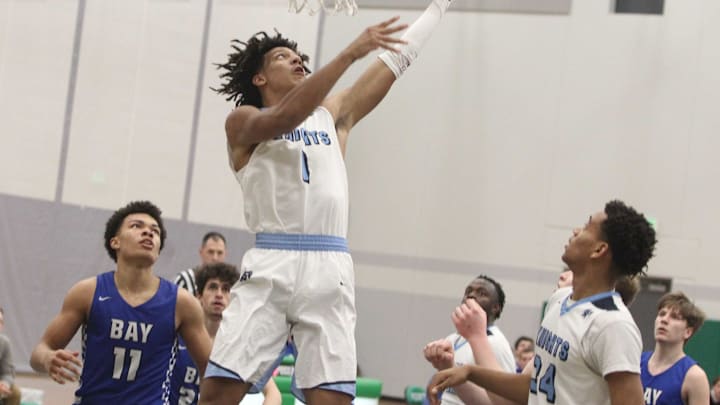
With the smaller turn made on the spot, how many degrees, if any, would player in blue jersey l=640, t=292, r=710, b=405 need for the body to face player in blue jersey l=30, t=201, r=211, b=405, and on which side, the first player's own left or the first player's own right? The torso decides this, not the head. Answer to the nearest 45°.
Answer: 0° — they already face them

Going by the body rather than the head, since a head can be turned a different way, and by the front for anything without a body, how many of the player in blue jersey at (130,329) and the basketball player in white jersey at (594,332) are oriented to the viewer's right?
0

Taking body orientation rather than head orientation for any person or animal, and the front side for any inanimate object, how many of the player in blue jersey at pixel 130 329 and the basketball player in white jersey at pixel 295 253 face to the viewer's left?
0

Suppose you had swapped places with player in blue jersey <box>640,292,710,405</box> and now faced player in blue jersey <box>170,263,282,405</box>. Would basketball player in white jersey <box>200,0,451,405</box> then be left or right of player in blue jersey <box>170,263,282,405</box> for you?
left

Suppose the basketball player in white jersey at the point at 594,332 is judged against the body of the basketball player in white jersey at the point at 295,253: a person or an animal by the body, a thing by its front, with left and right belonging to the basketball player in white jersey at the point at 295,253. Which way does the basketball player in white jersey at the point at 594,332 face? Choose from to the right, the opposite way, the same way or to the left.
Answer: to the right

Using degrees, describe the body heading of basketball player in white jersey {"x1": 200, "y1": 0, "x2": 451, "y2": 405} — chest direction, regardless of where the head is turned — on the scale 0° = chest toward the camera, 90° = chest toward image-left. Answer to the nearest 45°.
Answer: approximately 315°

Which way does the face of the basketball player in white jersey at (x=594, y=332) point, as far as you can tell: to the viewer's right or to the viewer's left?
to the viewer's left

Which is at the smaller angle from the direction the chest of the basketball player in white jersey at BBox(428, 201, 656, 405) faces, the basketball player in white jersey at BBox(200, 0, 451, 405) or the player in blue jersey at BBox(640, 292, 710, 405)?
the basketball player in white jersey

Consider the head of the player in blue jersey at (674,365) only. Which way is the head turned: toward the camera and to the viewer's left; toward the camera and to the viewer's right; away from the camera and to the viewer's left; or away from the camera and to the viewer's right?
toward the camera and to the viewer's left

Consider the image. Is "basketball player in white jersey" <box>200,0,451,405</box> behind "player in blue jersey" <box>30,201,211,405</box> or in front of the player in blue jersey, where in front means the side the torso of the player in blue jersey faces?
in front

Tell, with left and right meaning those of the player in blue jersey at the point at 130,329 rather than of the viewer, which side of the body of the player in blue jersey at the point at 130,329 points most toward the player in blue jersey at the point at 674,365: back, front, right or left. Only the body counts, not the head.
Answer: left
